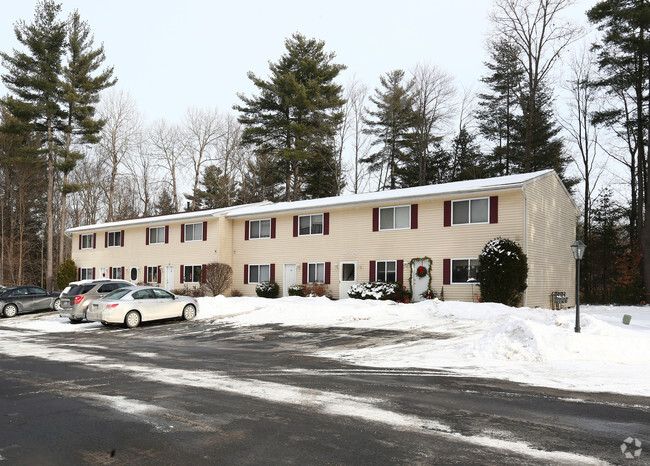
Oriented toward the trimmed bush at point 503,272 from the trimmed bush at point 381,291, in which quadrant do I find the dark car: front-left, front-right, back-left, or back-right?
back-right

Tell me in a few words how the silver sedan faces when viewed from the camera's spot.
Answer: facing away from the viewer and to the right of the viewer

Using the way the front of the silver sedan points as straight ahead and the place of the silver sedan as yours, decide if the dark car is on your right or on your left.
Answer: on your left

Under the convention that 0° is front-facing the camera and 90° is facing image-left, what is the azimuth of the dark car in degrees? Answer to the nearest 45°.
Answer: approximately 225°
